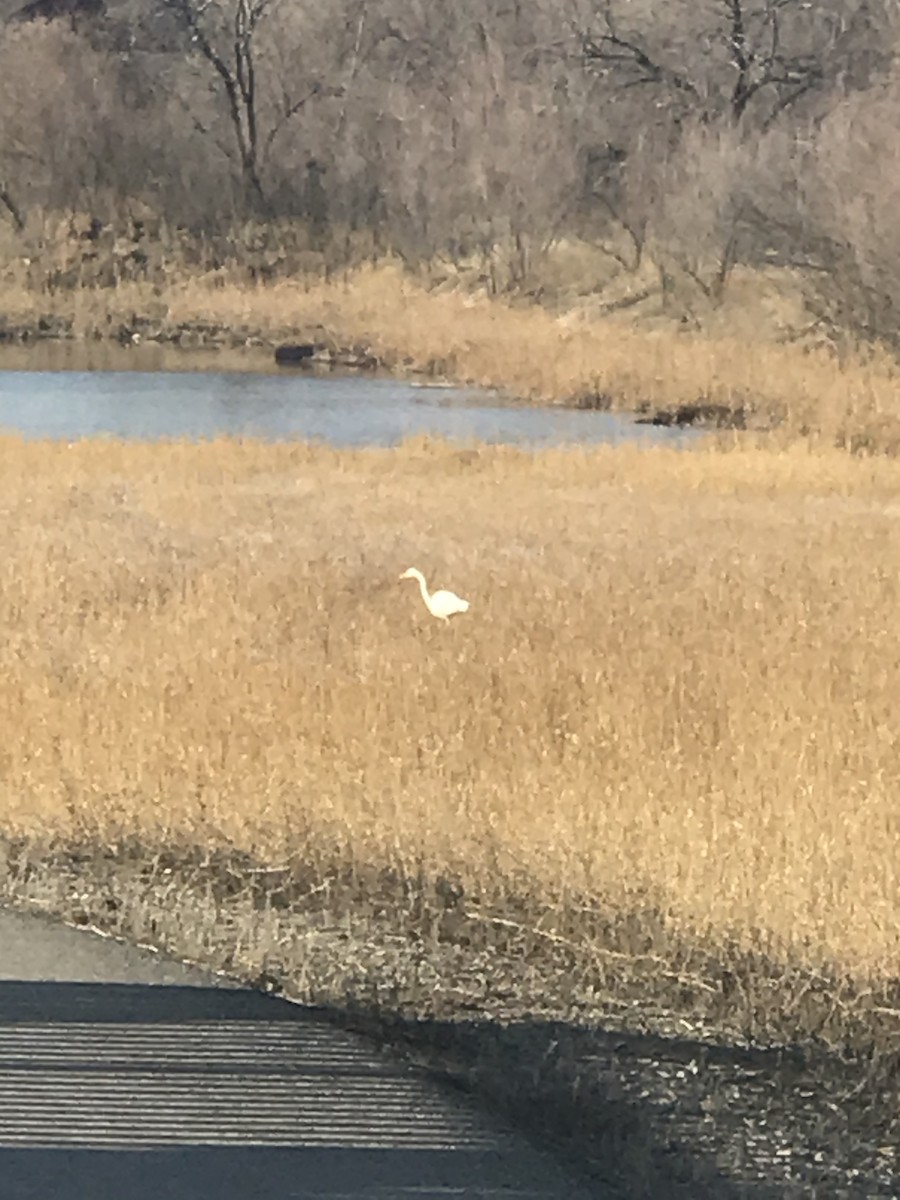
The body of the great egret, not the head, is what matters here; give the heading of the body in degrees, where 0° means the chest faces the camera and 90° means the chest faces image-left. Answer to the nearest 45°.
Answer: approximately 90°
